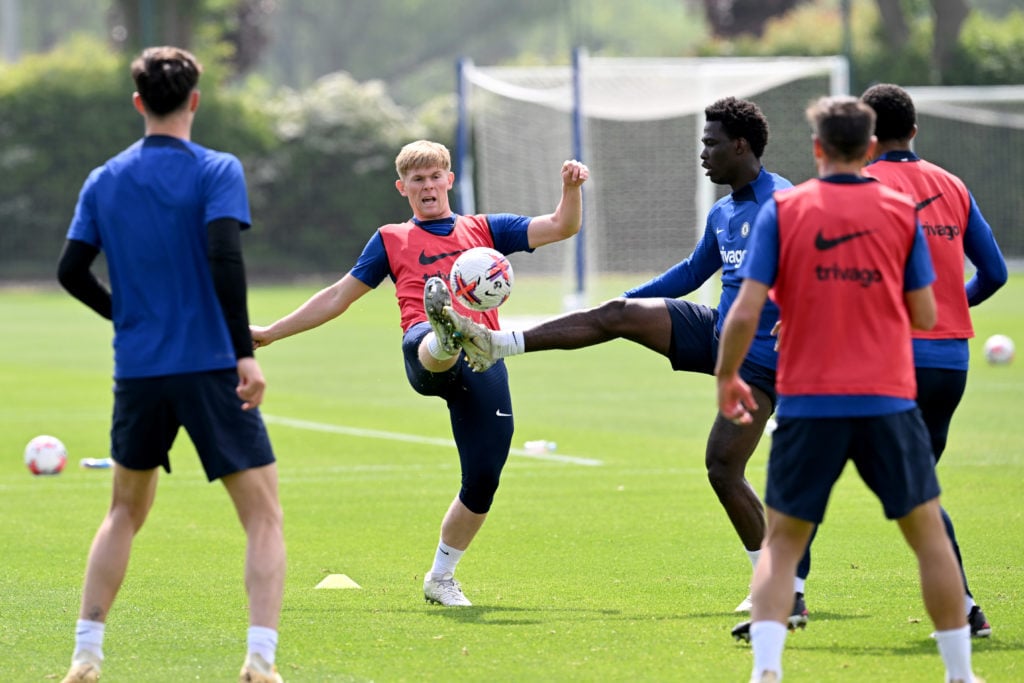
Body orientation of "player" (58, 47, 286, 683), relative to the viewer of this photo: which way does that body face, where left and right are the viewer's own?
facing away from the viewer

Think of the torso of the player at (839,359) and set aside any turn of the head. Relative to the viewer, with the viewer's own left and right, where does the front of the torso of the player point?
facing away from the viewer

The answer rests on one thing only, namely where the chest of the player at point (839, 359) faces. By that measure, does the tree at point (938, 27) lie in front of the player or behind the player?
in front

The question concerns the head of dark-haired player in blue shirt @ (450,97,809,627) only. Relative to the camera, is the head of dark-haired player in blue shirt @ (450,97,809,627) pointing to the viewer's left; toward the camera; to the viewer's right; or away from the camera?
to the viewer's left

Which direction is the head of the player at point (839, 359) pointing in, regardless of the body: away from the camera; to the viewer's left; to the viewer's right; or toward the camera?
away from the camera

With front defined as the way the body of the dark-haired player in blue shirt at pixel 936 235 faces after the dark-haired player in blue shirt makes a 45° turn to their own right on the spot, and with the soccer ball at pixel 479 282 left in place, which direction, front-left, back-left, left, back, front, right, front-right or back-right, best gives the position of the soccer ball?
left

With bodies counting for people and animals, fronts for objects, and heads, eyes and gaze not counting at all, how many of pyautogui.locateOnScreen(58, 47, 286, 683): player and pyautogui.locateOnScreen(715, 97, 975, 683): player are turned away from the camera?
2

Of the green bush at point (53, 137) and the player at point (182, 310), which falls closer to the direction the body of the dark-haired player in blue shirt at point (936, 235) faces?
the green bush

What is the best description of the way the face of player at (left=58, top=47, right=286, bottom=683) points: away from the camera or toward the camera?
away from the camera

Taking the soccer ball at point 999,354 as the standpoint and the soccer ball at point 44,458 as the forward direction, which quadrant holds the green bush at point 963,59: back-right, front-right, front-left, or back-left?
back-right

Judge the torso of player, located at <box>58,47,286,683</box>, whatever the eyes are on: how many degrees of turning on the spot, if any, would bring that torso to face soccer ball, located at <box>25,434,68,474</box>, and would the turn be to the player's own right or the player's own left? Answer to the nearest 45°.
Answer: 0° — they already face it

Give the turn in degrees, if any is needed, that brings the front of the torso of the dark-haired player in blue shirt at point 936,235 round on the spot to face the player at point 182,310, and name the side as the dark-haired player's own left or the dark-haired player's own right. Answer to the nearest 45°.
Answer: approximately 90° to the dark-haired player's own left

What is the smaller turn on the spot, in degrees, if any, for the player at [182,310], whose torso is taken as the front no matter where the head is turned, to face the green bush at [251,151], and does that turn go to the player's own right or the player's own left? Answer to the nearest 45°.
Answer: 0° — they already face it

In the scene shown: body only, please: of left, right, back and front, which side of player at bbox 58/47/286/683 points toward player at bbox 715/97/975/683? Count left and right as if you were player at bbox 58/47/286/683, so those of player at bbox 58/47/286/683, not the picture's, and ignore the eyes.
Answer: right
